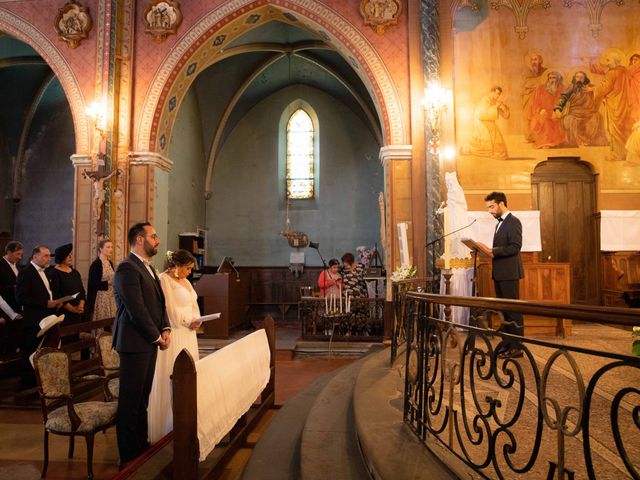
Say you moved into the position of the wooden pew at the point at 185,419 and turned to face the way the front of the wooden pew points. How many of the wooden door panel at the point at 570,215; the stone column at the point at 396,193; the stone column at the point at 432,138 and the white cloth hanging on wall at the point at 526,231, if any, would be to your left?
4

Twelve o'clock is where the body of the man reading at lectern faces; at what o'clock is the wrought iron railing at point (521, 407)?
The wrought iron railing is roughly at 9 o'clock from the man reading at lectern.

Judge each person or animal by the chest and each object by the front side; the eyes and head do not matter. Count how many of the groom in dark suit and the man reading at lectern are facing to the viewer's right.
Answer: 1

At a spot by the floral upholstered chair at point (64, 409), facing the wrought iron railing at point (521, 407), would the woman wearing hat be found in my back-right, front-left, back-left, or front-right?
back-left

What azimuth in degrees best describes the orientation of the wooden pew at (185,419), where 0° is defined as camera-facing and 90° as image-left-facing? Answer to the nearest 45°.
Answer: approximately 315°

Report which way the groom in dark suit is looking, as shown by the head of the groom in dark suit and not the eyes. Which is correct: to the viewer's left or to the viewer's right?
to the viewer's right

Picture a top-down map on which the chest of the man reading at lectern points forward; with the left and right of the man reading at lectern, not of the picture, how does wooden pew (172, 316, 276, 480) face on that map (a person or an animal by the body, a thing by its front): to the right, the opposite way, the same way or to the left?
the opposite way

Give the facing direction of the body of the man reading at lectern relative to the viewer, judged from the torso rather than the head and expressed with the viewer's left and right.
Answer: facing to the left of the viewer

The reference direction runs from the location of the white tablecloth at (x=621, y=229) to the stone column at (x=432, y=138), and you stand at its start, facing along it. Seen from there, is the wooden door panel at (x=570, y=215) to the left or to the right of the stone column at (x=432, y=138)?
right

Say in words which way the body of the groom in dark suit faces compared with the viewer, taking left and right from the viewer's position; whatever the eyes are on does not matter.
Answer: facing to the right of the viewer

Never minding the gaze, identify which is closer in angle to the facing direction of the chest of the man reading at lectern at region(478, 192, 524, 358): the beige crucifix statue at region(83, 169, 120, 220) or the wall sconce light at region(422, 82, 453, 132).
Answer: the beige crucifix statue

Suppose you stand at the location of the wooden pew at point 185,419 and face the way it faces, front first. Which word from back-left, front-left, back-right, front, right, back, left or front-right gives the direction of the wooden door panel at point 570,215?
left

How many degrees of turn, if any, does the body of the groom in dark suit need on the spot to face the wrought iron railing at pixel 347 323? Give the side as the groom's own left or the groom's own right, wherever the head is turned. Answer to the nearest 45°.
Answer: approximately 45° to the groom's own left
